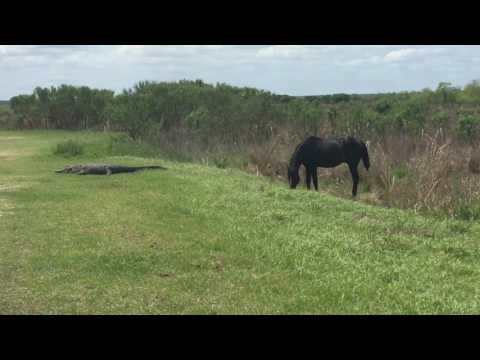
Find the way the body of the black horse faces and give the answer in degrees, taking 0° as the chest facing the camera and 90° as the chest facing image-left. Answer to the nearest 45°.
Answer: approximately 90°

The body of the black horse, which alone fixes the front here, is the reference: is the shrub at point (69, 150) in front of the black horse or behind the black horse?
in front

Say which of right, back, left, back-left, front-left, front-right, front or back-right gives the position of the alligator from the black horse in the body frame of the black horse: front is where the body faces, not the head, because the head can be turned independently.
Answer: front
